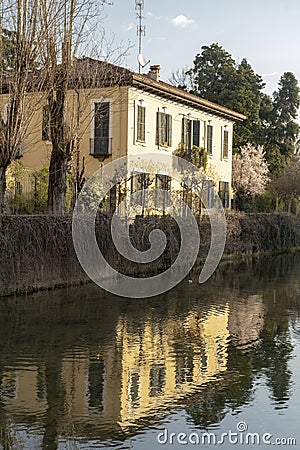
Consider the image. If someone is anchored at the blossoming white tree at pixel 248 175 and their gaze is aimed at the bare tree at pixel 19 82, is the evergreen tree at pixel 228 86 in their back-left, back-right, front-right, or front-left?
back-right
